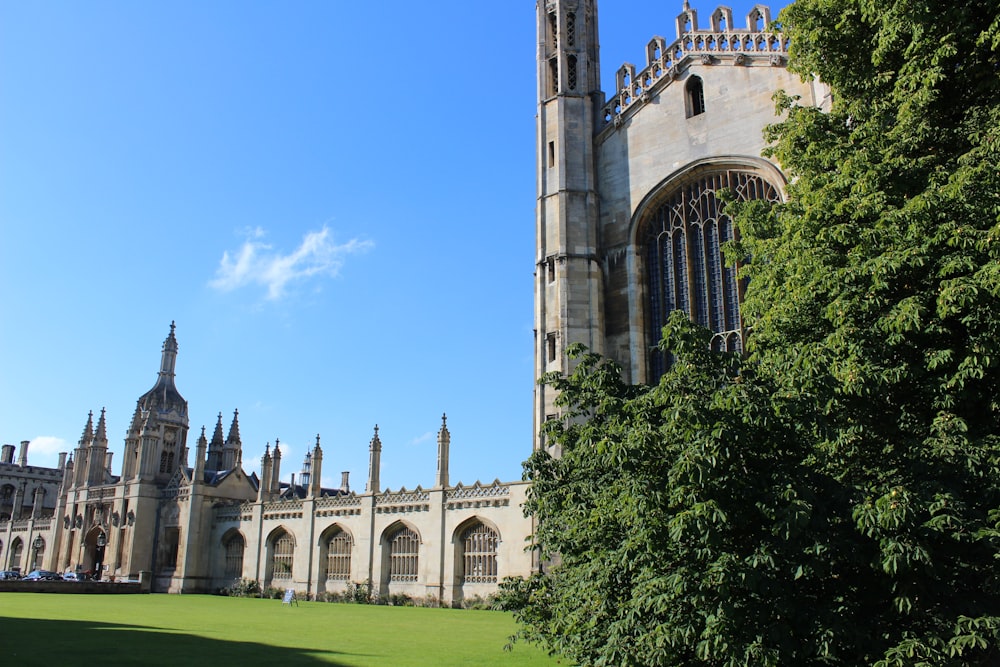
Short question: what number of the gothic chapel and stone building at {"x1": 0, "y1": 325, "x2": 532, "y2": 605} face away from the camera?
0

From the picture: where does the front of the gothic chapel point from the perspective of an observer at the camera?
facing the viewer and to the left of the viewer

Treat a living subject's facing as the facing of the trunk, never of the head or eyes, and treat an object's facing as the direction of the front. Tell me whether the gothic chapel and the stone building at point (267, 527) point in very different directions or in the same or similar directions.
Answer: same or similar directions

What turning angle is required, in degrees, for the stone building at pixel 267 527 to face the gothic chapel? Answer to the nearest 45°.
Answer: approximately 90° to its left

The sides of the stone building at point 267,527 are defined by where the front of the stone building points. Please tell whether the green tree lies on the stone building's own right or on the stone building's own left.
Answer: on the stone building's own left

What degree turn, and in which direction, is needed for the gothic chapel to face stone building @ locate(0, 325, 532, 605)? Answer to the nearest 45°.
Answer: approximately 90° to its right
